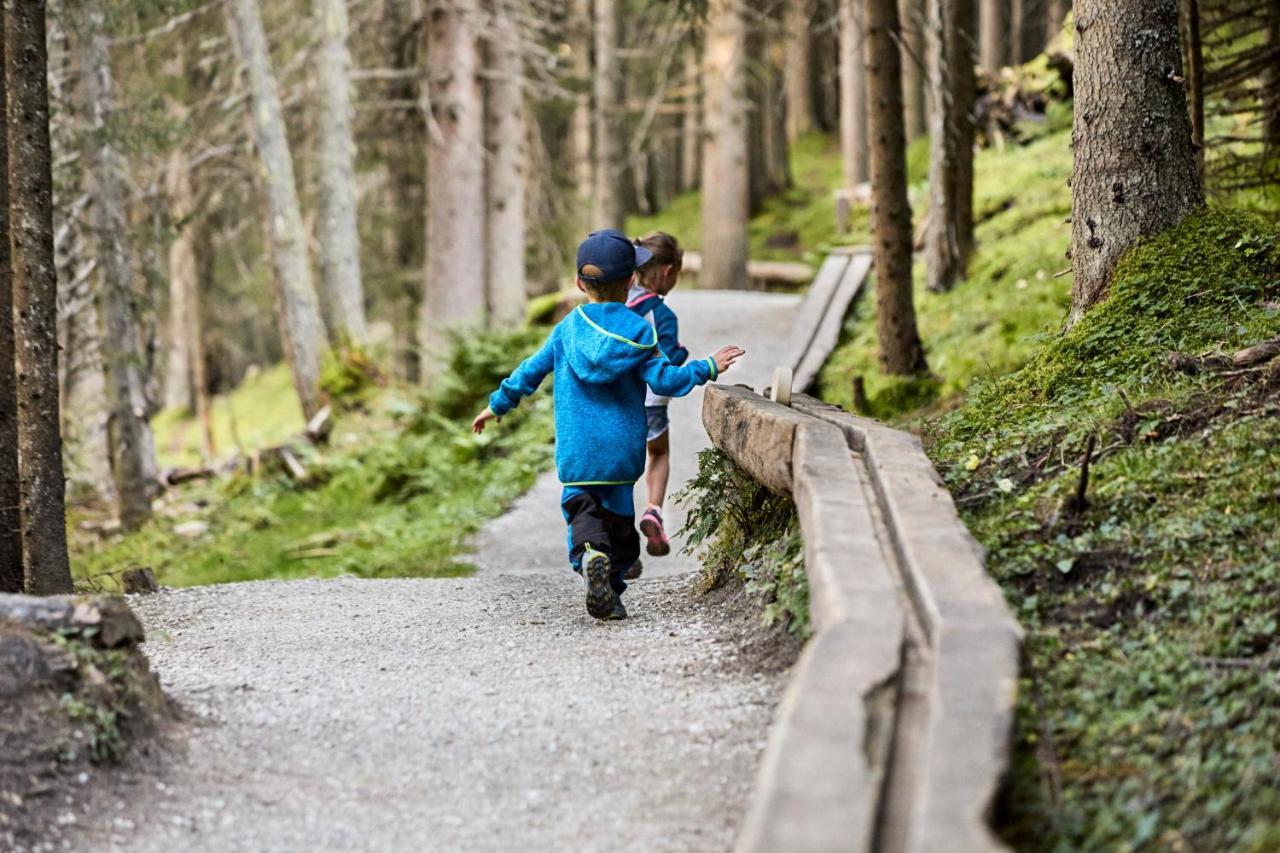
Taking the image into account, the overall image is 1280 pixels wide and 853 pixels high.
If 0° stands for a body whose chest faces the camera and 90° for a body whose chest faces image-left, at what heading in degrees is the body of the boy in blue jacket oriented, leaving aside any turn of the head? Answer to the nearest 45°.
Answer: approximately 180°

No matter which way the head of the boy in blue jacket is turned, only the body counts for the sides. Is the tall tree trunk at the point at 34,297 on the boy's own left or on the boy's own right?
on the boy's own left

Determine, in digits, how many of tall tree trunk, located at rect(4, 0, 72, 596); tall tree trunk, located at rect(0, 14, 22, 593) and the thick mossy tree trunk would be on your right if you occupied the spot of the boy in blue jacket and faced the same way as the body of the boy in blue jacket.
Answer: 1

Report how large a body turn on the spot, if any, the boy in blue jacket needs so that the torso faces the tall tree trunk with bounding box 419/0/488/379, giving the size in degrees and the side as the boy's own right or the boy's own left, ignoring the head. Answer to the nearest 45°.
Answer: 0° — they already face it

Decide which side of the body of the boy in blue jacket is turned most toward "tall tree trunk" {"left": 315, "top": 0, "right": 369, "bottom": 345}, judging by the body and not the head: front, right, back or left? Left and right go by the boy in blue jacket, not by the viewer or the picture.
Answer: front

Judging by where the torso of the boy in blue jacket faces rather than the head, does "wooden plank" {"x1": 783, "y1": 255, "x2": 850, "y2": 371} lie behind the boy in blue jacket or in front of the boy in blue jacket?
in front

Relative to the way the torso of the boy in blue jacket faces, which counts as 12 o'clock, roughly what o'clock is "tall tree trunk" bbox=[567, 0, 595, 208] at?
The tall tree trunk is roughly at 12 o'clock from the boy in blue jacket.

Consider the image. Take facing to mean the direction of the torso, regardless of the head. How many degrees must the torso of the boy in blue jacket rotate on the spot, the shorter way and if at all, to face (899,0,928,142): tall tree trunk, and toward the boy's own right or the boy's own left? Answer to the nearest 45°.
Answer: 0° — they already face it

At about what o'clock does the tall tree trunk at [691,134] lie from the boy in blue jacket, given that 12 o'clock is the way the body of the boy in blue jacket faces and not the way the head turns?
The tall tree trunk is roughly at 12 o'clock from the boy in blue jacket.

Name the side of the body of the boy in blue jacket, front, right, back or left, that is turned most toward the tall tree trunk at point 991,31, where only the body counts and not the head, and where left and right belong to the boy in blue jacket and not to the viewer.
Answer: front
